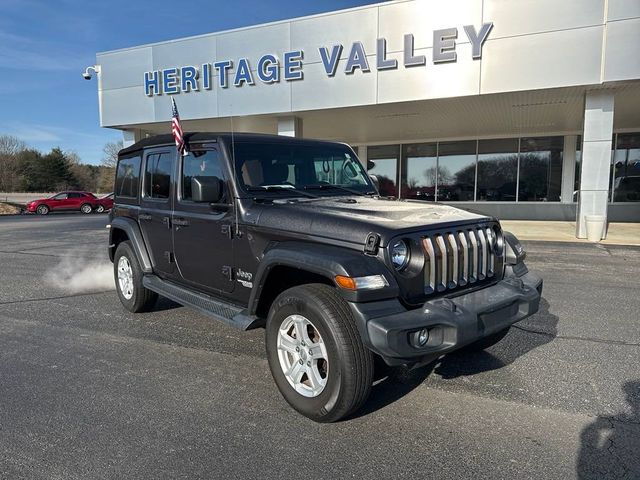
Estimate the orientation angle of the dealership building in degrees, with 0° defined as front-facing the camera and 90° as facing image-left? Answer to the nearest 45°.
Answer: approximately 45°

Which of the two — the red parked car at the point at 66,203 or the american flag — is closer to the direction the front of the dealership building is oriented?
the american flag

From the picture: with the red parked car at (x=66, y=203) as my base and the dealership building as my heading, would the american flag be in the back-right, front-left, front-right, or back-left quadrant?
front-right

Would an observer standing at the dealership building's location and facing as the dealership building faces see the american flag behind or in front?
in front

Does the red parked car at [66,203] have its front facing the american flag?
no

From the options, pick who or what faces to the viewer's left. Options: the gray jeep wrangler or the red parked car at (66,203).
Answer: the red parked car

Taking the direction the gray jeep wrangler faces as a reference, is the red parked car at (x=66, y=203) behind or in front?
behind

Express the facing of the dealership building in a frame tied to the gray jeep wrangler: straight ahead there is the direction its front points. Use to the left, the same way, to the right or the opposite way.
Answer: to the right

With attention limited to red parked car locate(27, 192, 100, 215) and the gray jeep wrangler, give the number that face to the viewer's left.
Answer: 1

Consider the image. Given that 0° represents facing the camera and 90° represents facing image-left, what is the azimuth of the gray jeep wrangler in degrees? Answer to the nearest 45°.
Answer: approximately 315°

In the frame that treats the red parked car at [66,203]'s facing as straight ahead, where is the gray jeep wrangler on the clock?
The gray jeep wrangler is roughly at 9 o'clock from the red parked car.

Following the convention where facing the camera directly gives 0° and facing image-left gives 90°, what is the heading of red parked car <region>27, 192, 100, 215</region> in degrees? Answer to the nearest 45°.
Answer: approximately 90°

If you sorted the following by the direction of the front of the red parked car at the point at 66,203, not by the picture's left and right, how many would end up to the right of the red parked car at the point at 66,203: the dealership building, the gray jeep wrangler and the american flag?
0
